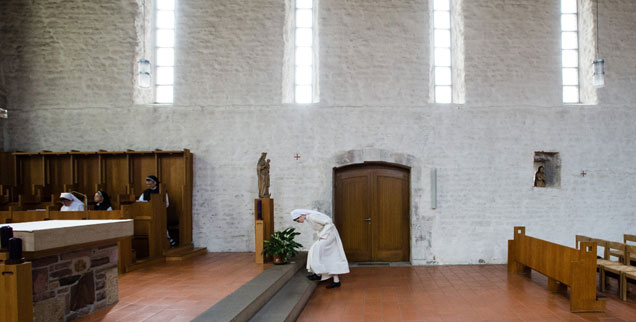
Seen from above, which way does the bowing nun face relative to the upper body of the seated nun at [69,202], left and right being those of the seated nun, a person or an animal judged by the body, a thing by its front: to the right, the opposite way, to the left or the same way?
to the right

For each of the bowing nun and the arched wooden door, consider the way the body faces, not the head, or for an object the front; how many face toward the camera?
1

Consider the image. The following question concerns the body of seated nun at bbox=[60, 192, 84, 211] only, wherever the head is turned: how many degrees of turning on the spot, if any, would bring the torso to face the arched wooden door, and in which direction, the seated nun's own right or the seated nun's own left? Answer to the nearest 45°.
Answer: approximately 135° to the seated nun's own left

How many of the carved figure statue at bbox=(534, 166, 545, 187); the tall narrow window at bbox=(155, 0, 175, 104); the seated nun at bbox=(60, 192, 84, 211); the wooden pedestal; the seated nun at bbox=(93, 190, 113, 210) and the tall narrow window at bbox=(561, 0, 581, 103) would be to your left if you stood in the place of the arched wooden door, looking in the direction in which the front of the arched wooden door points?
2

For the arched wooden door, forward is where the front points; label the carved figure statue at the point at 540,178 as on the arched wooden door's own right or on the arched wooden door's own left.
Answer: on the arched wooden door's own left

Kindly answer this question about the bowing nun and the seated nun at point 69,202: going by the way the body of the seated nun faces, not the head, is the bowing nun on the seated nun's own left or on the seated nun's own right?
on the seated nun's own left

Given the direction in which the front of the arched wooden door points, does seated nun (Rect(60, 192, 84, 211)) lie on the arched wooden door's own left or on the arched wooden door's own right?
on the arched wooden door's own right

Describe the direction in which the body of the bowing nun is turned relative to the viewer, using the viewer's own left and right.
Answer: facing to the left of the viewer

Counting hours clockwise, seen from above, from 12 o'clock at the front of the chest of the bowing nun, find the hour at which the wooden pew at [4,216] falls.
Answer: The wooden pew is roughly at 12 o'clock from the bowing nun.

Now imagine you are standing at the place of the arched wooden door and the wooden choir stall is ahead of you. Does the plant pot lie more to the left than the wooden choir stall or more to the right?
left

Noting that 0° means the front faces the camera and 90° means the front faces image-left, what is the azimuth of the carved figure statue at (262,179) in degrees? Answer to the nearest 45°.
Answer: approximately 315°

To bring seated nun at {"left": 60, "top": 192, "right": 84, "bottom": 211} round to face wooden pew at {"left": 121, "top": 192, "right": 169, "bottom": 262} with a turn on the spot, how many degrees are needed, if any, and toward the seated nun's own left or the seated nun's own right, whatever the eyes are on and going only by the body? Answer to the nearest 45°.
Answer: approximately 90° to the seated nun's own left

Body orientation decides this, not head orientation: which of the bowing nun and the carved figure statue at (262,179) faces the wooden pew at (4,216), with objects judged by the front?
the bowing nun

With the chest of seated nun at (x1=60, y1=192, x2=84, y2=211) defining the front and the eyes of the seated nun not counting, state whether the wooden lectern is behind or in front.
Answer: in front

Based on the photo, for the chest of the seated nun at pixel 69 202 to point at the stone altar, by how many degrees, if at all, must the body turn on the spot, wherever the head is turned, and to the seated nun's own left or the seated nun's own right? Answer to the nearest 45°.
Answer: approximately 45° to the seated nun's own left

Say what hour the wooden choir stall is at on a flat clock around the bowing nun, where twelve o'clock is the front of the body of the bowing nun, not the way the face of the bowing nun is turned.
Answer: The wooden choir stall is roughly at 1 o'clock from the bowing nun.
